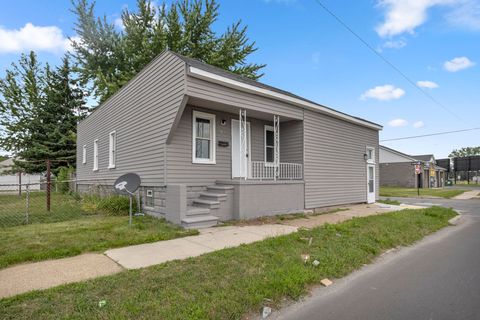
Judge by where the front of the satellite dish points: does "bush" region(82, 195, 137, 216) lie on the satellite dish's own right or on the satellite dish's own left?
on the satellite dish's own right

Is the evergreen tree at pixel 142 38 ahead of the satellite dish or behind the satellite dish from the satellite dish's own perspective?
behind

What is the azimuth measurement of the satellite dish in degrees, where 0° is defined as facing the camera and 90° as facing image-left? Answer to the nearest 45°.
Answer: approximately 45°

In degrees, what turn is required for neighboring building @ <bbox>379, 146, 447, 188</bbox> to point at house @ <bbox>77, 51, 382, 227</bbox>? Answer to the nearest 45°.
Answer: approximately 45° to its right

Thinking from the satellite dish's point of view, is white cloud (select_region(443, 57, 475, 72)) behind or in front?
behind

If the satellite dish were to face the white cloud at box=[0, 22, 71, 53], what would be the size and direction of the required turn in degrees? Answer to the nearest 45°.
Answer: approximately 135° to its right
